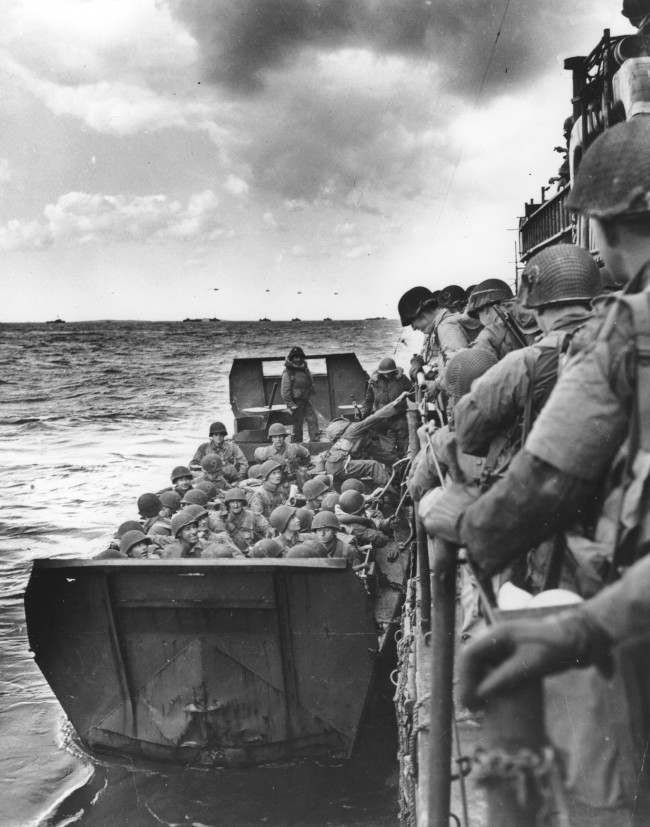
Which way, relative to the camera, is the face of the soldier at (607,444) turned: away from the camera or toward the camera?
away from the camera

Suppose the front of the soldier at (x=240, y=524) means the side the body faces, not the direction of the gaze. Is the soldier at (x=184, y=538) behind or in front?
in front

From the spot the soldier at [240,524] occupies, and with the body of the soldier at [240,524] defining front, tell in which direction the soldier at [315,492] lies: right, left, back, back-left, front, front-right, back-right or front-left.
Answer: back-left

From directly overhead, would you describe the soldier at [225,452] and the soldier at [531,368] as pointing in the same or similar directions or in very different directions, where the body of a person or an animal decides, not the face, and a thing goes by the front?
very different directions

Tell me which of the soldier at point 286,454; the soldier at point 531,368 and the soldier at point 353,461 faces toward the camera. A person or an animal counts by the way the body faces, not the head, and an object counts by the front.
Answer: the soldier at point 286,454

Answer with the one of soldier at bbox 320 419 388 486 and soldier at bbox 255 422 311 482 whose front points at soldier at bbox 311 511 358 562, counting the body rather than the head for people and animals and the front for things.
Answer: soldier at bbox 255 422 311 482

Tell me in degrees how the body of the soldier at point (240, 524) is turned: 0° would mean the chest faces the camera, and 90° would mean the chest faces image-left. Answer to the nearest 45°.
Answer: approximately 0°

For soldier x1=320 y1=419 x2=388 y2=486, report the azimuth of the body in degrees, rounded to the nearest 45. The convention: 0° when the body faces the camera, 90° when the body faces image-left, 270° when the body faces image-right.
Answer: approximately 270°

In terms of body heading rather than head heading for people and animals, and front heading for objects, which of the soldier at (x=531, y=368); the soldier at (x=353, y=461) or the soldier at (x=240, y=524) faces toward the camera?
the soldier at (x=240, y=524)
